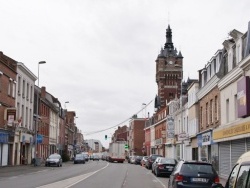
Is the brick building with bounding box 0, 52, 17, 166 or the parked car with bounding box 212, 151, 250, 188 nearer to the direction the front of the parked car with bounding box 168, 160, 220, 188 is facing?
the brick building

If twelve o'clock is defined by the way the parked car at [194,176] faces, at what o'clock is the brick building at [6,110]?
The brick building is roughly at 11 o'clock from the parked car.

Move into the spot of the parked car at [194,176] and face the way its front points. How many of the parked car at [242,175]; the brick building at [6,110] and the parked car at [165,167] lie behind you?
1

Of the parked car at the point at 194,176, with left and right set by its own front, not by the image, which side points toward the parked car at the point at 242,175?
back

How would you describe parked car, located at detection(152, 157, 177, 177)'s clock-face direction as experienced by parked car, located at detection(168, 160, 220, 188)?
parked car, located at detection(152, 157, 177, 177) is roughly at 12 o'clock from parked car, located at detection(168, 160, 220, 188).

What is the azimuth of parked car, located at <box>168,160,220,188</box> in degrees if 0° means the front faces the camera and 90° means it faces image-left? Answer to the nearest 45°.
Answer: approximately 180°
